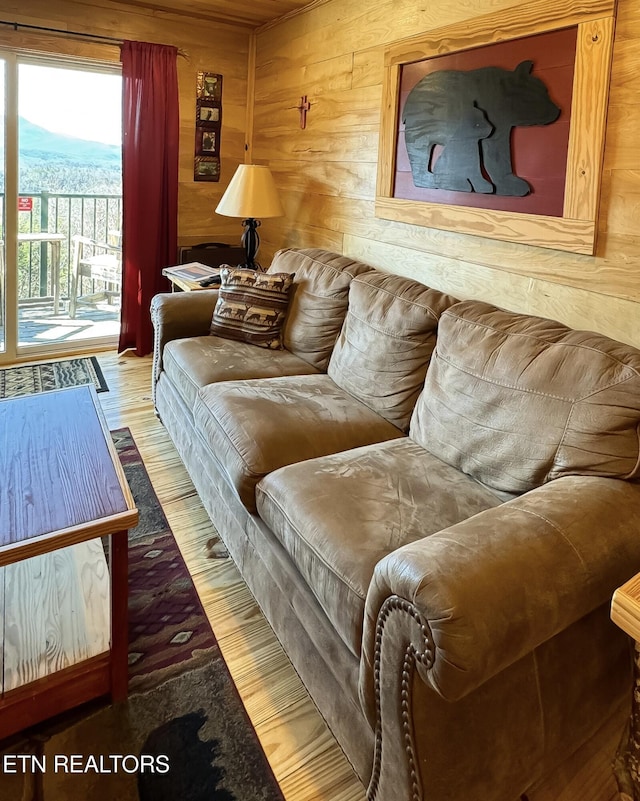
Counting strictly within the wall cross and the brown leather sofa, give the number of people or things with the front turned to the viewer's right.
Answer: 0

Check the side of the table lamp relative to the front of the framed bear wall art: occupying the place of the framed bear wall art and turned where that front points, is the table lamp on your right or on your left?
on your right

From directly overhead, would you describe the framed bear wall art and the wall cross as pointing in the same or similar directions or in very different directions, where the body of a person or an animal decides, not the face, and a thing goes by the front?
same or similar directions

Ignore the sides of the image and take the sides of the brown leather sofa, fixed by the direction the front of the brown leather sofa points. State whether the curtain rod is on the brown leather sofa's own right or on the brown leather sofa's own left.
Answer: on the brown leather sofa's own right

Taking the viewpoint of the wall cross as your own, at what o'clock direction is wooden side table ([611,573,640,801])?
The wooden side table is roughly at 10 o'clock from the wall cross.

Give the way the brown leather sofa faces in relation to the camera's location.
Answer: facing the viewer and to the left of the viewer

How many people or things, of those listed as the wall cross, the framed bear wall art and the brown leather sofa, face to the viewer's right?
0

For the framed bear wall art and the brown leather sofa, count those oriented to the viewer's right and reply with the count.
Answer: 0

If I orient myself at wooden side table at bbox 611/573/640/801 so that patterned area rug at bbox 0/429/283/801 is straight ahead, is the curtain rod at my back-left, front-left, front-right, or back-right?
front-right
